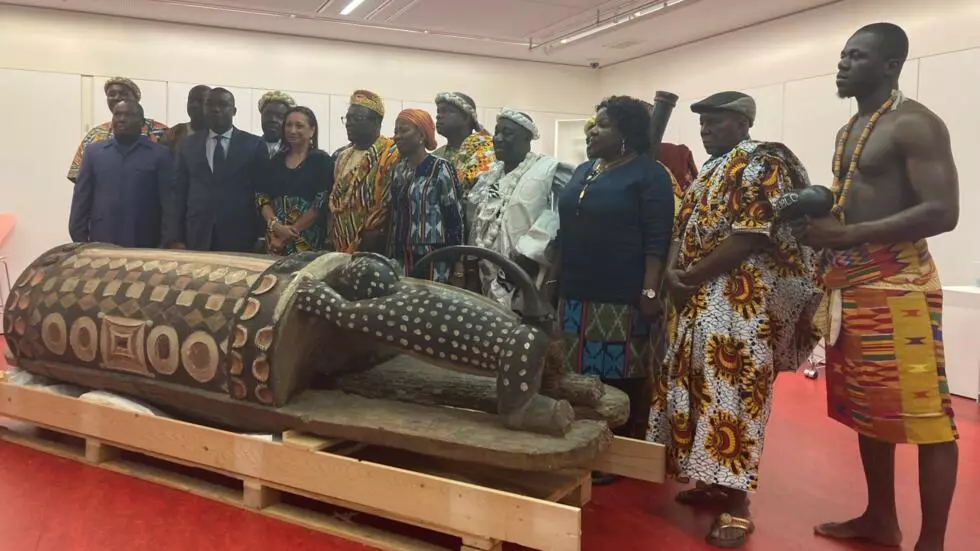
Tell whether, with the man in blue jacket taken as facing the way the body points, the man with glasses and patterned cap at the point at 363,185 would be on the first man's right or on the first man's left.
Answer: on the first man's left

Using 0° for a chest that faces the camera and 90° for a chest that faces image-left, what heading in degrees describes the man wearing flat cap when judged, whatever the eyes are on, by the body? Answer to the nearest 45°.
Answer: approximately 45°

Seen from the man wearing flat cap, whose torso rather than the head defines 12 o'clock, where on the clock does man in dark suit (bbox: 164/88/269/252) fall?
The man in dark suit is roughly at 2 o'clock from the man wearing flat cap.

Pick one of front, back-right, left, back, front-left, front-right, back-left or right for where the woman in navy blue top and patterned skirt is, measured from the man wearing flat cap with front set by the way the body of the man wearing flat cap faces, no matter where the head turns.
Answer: right

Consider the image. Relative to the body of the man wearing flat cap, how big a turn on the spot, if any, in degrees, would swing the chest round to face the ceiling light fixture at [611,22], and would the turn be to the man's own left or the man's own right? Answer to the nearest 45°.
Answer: approximately 135° to the man's own right

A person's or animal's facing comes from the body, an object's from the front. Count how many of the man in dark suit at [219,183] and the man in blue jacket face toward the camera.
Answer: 2

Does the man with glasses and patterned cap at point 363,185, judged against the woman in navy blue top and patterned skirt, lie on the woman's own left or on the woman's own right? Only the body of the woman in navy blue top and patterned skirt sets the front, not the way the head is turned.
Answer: on the woman's own right

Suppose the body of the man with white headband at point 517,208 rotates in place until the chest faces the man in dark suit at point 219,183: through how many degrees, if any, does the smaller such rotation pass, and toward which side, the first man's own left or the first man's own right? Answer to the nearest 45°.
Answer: approximately 45° to the first man's own right

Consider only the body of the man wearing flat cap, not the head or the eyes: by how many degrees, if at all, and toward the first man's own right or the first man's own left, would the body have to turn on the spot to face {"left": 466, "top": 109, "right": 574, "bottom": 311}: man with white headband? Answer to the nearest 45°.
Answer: approximately 90° to the first man's own right

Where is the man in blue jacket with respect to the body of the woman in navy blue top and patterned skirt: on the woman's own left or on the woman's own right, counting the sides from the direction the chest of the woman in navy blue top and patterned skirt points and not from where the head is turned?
on the woman's own right

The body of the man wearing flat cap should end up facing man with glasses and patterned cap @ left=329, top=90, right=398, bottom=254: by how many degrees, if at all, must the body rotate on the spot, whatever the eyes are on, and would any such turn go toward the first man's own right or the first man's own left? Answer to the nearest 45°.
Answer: approximately 90° to the first man's own right

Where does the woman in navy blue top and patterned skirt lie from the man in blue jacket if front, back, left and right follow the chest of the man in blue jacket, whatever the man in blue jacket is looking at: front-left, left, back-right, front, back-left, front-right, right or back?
front-left
